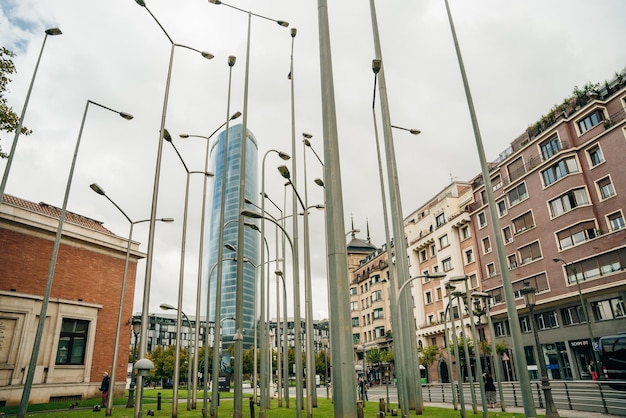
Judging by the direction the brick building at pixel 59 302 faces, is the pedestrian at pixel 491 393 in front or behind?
in front

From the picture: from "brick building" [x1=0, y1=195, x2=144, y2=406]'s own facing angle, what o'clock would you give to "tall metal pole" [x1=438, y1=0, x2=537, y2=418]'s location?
The tall metal pole is roughly at 1 o'clock from the brick building.

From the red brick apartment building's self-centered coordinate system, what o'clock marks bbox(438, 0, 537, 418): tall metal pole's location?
The tall metal pole is roughly at 11 o'clock from the red brick apartment building.

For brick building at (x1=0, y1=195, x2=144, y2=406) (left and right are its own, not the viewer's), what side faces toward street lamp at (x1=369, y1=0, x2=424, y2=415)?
front

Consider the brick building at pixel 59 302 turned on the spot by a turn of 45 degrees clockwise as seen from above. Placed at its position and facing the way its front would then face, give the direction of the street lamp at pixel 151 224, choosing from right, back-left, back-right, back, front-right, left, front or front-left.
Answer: front

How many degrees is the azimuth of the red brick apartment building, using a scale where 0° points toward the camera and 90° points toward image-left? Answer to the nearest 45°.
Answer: approximately 45°

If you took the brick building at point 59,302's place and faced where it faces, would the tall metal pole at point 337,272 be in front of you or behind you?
in front

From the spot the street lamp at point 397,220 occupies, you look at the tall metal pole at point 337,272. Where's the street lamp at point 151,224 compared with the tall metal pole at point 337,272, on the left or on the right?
right

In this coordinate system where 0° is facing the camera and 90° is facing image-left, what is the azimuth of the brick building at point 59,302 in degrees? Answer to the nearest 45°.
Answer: approximately 315°

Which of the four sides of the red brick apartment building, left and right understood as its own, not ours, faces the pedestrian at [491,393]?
front
